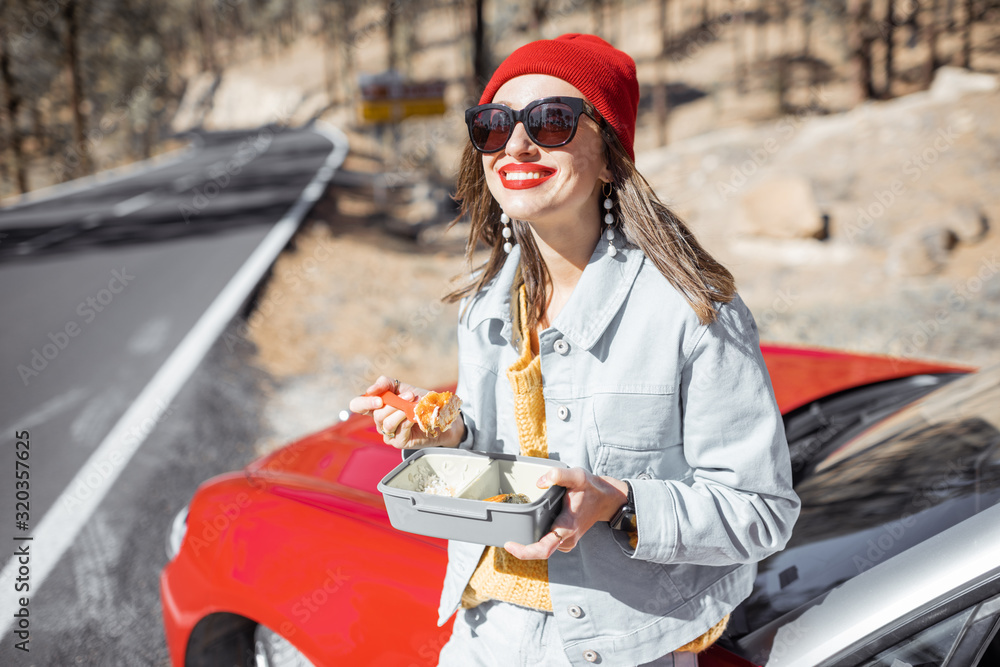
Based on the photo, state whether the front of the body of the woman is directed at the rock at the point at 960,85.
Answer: no

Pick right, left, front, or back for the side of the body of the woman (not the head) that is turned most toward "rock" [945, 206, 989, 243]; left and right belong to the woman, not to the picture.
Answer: back

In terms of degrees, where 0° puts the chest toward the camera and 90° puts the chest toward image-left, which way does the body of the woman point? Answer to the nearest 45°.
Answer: approximately 45°

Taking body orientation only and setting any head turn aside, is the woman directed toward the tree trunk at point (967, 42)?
no

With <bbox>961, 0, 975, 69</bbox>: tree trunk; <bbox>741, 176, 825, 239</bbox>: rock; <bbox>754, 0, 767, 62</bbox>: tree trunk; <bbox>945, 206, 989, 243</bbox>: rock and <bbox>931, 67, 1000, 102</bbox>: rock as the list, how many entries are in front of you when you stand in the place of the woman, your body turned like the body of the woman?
0

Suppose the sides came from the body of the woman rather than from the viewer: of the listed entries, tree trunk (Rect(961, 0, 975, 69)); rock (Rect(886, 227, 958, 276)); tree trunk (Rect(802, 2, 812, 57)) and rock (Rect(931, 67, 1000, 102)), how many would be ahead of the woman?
0

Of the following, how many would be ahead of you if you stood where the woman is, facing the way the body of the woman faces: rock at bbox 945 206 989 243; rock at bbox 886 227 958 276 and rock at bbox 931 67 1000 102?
0

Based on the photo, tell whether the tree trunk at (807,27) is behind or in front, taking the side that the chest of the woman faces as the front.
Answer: behind
